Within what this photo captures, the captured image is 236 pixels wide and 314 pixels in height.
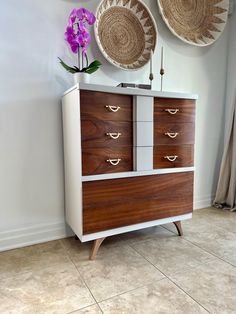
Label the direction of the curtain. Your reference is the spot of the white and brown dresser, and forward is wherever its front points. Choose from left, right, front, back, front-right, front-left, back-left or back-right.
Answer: left

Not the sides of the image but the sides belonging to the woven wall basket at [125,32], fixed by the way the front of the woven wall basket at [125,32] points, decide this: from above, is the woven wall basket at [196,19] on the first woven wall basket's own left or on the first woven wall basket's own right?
on the first woven wall basket's own left

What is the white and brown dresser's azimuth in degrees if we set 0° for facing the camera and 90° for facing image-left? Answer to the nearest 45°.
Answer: approximately 315°

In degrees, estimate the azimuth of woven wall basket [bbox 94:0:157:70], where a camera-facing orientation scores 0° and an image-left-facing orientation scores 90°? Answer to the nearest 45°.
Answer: approximately 315°
